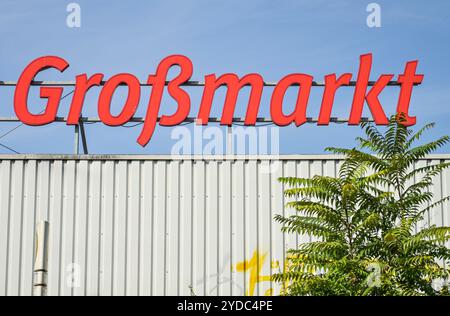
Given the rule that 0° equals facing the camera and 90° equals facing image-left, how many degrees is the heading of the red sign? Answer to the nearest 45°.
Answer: approximately 0°

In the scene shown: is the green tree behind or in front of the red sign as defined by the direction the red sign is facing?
in front

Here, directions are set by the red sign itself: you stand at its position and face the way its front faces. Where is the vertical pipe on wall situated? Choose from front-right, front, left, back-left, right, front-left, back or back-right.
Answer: right
